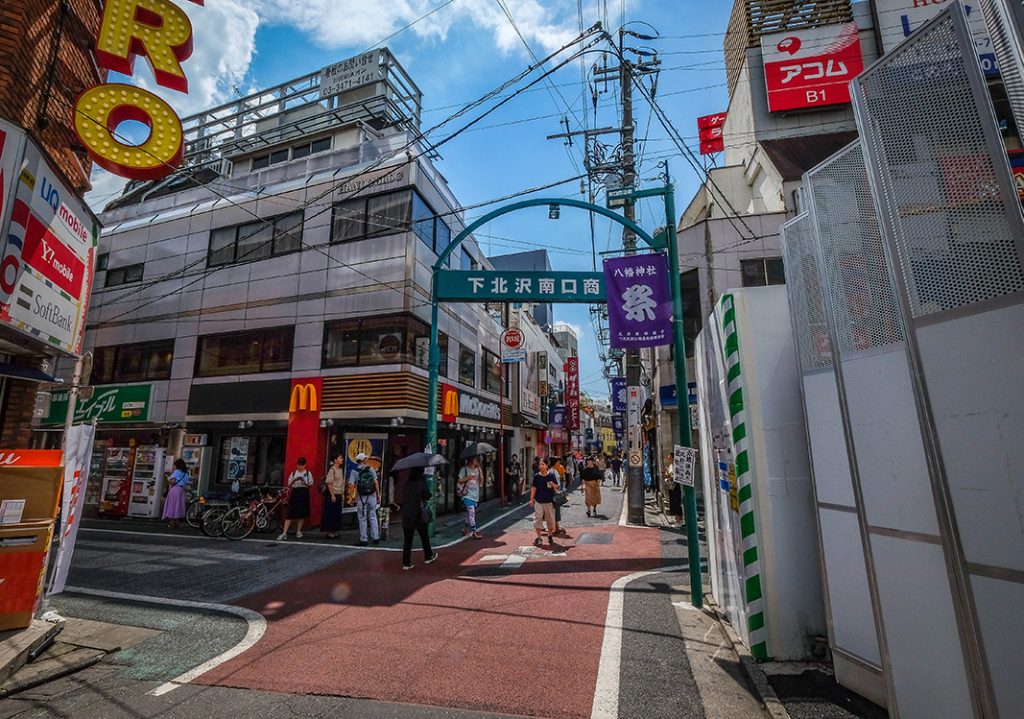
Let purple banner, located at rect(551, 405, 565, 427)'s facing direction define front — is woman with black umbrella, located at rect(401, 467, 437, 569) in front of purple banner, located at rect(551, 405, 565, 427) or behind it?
in front

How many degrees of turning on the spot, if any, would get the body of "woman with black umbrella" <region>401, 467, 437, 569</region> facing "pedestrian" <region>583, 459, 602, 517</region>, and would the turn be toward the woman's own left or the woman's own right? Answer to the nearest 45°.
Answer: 0° — they already face them

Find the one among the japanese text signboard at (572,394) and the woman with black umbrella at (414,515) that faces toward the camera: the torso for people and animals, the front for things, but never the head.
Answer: the japanese text signboard

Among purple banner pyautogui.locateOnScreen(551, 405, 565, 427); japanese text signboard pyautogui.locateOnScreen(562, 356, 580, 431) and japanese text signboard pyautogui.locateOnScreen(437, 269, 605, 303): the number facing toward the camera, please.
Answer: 3

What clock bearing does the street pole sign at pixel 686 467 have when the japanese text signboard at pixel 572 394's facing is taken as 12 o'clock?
The street pole sign is roughly at 12 o'clock from the japanese text signboard.

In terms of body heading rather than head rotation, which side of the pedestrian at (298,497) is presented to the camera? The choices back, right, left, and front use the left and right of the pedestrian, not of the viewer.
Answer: front

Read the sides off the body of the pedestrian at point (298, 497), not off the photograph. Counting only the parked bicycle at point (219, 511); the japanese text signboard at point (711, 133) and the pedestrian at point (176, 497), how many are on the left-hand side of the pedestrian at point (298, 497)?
1

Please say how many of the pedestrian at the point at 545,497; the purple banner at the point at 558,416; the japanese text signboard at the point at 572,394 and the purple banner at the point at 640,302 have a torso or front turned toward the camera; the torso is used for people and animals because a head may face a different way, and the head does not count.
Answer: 4

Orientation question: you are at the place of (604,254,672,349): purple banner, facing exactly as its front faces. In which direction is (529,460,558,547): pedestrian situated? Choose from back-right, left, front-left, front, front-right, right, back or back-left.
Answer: back-right

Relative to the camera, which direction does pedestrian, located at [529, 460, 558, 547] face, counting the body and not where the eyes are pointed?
toward the camera

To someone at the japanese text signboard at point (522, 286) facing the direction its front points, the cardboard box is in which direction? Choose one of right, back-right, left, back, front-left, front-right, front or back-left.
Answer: front-right

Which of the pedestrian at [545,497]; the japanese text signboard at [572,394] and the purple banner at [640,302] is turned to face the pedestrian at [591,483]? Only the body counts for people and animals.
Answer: the japanese text signboard

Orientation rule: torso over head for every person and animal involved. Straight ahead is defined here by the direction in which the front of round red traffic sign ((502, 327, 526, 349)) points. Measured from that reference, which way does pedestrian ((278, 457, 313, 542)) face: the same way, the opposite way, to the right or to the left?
the same way

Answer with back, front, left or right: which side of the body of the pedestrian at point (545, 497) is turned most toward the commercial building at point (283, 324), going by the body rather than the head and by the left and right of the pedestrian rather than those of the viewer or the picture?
right

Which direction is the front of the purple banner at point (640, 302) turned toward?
toward the camera

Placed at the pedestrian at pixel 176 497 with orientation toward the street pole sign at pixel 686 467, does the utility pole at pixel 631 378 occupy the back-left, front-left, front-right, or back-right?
front-left
